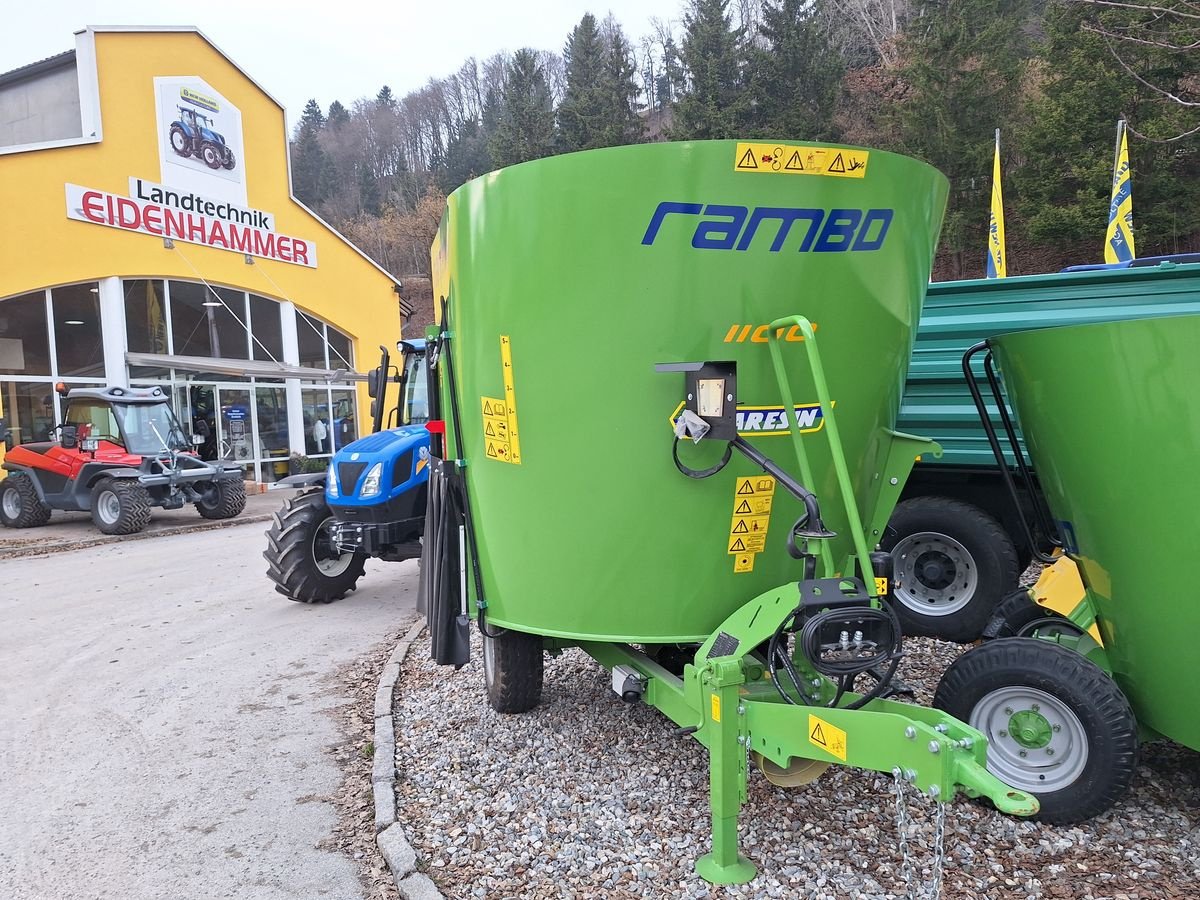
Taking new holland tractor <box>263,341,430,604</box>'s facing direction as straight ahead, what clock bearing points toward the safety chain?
The safety chain is roughly at 10 o'clock from the new holland tractor.

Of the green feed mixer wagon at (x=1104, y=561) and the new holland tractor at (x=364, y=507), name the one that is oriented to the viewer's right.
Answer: the green feed mixer wagon

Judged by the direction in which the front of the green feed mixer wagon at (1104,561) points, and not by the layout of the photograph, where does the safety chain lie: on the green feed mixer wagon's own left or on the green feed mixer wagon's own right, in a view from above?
on the green feed mixer wagon's own right

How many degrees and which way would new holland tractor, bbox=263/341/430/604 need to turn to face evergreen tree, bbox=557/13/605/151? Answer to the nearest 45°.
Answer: approximately 135° to its right

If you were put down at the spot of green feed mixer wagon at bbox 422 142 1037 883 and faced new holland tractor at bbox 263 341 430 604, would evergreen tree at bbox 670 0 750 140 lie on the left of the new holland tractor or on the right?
right

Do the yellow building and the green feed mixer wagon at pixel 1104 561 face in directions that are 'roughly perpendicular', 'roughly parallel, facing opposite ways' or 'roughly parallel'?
roughly parallel

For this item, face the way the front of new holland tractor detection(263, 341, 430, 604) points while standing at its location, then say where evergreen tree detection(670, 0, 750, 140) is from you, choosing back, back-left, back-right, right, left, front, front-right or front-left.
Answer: back

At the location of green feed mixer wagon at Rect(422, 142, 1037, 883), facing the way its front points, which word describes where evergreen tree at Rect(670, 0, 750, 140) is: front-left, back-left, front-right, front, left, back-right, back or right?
back-left

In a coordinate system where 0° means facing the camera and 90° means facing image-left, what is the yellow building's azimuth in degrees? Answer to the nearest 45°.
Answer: approximately 315°

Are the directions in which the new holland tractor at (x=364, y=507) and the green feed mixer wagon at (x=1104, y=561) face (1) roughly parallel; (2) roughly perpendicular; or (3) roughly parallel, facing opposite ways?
roughly perpendicular

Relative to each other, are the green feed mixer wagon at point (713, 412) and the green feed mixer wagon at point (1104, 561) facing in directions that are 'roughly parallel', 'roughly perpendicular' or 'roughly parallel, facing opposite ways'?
roughly parallel

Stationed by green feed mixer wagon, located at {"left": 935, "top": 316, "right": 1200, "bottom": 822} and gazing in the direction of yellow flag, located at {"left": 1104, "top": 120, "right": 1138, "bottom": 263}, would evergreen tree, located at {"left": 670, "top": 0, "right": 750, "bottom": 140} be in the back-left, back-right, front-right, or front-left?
front-left

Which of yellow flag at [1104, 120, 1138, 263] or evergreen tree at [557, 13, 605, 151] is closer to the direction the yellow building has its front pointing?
the yellow flag

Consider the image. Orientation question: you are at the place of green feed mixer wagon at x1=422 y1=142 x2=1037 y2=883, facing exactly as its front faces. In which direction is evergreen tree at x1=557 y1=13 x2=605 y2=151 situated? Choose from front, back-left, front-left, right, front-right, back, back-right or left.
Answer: back-left

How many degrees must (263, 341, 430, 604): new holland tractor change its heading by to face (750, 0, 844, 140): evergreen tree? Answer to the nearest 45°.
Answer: approximately 180°
